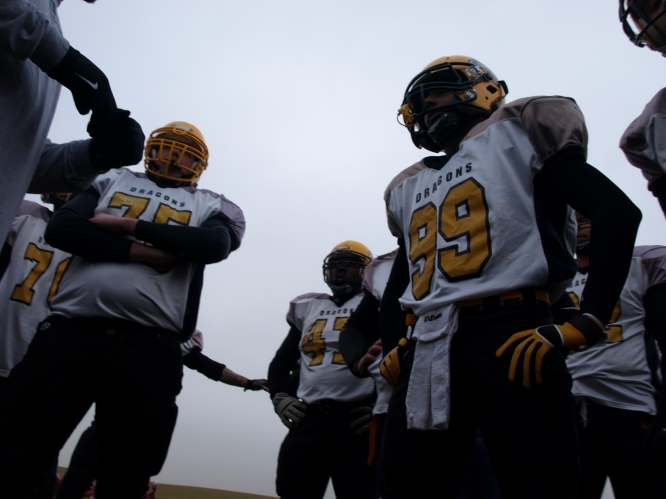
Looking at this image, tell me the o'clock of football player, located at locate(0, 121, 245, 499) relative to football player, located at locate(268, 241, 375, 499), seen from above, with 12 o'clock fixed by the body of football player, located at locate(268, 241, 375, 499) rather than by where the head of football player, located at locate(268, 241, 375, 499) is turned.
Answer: football player, located at locate(0, 121, 245, 499) is roughly at 1 o'clock from football player, located at locate(268, 241, 375, 499).

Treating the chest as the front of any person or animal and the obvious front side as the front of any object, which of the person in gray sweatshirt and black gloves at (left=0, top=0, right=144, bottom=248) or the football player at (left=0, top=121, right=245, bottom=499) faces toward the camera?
the football player at (left=0, top=121, right=245, bottom=499)

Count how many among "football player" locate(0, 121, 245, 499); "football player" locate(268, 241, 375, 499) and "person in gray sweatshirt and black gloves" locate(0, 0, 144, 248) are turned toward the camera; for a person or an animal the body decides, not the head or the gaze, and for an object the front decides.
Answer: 2

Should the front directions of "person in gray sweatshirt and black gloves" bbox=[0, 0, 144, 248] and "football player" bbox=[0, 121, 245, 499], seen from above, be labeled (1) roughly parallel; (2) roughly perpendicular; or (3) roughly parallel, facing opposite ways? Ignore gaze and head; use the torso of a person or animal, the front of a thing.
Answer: roughly perpendicular

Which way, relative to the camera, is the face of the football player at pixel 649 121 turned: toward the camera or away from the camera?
toward the camera

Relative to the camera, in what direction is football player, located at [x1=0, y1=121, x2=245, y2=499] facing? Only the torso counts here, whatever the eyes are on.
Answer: toward the camera

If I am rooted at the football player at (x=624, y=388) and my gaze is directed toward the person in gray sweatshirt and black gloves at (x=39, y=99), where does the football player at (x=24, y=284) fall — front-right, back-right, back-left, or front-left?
front-right

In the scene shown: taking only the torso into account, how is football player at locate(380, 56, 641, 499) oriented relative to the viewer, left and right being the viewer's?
facing the viewer and to the left of the viewer

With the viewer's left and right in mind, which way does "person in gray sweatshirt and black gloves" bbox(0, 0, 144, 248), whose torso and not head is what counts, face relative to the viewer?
facing to the right of the viewer

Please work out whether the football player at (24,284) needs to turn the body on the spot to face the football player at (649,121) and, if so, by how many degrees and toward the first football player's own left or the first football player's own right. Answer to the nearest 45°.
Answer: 0° — they already face them

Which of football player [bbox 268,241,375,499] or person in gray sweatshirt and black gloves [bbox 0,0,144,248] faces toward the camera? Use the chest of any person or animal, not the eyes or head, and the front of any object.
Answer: football player [bbox 268,241,375,499]

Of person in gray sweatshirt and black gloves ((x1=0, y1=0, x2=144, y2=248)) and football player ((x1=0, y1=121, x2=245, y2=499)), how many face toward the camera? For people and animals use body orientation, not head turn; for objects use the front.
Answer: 1

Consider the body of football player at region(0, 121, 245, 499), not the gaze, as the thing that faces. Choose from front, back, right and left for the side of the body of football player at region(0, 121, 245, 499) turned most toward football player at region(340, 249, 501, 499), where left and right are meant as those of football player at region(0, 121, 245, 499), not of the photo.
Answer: left

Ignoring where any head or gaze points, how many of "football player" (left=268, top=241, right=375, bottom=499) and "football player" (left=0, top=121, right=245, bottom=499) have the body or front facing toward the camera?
2

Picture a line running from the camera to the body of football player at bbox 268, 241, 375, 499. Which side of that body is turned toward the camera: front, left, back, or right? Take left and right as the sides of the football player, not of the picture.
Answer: front
